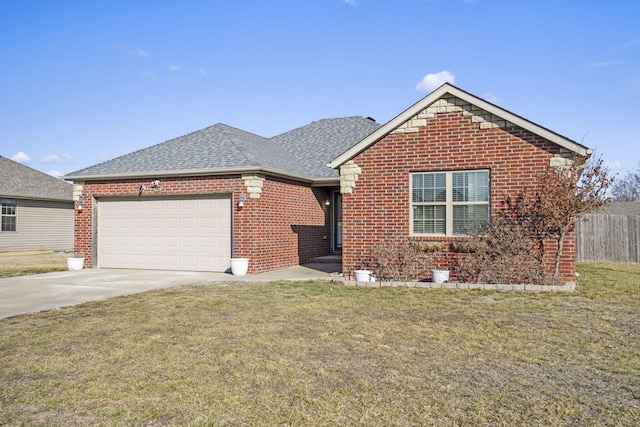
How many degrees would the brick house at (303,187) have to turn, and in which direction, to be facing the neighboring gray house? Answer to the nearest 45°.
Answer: approximately 135° to its right

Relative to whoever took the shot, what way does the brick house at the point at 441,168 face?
facing the viewer

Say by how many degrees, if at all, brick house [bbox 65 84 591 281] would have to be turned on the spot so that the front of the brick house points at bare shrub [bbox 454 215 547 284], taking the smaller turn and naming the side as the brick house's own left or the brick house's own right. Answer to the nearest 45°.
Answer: approximately 45° to the brick house's own left

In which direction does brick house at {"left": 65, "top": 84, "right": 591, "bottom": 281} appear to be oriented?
toward the camera

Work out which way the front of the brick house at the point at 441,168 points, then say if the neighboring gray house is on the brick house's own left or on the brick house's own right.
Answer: on the brick house's own right

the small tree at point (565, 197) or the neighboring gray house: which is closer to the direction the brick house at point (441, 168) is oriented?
the small tree

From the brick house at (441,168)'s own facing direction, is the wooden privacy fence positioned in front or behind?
behind

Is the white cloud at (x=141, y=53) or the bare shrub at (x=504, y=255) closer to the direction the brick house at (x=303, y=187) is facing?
the bare shrub

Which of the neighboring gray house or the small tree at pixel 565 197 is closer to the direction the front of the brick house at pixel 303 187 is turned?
the small tree

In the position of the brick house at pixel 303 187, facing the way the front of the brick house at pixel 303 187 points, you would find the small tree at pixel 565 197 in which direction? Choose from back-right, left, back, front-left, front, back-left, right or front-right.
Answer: front-left
